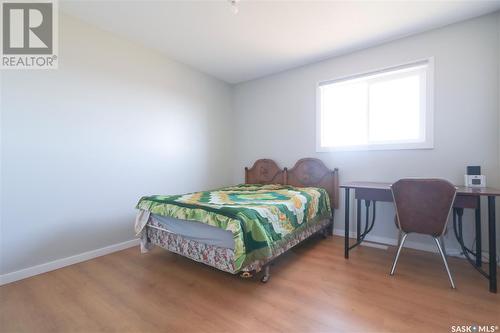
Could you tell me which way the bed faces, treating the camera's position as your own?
facing the viewer and to the left of the viewer

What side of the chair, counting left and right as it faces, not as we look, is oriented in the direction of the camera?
back

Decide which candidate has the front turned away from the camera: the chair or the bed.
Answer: the chair

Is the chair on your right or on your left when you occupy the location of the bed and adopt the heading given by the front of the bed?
on your left

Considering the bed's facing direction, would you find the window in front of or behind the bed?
behind

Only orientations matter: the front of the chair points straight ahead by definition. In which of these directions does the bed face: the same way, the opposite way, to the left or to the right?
the opposite way

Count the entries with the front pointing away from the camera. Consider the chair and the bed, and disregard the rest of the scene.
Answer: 1
